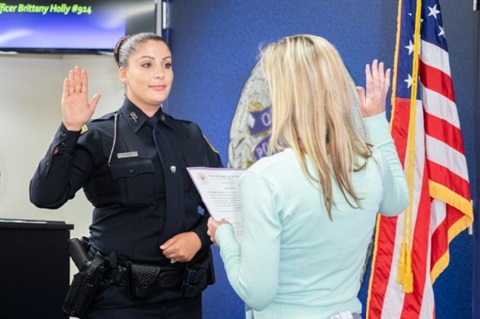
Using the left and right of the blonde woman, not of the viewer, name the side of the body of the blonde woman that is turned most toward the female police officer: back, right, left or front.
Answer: front

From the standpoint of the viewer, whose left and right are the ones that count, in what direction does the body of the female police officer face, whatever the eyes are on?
facing the viewer and to the right of the viewer

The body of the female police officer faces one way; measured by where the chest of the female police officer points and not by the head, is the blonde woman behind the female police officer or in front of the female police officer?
in front

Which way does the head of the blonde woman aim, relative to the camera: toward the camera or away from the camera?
away from the camera

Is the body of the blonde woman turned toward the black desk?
yes

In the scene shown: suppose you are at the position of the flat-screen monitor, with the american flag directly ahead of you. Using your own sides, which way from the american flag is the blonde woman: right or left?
right

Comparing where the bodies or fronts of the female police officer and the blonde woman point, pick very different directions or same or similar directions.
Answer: very different directions

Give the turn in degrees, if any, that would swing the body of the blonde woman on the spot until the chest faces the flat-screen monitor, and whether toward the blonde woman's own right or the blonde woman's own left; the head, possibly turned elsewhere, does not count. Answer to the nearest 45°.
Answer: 0° — they already face it

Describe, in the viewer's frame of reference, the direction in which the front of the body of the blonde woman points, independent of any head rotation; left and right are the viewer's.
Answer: facing away from the viewer and to the left of the viewer

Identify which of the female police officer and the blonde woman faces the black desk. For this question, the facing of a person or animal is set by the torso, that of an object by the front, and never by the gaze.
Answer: the blonde woman
